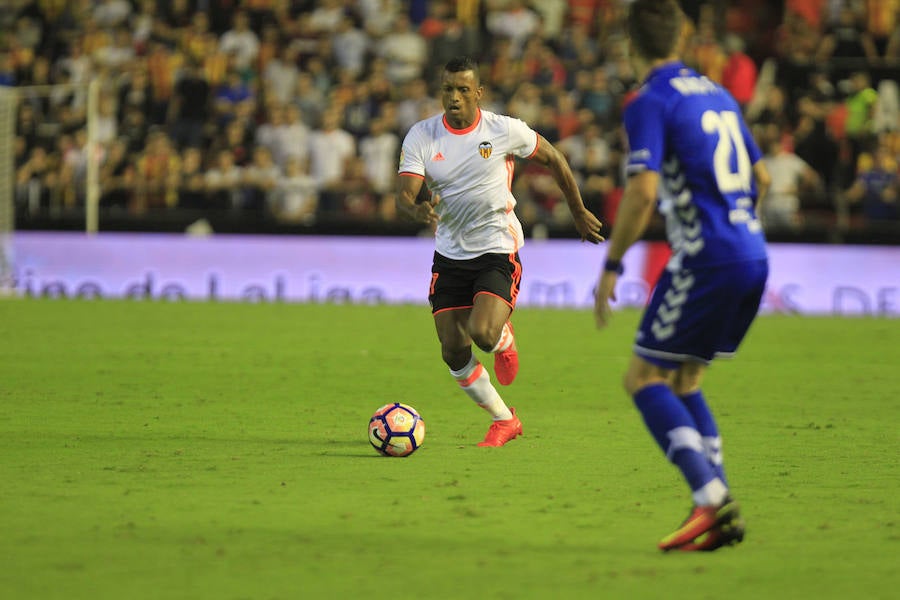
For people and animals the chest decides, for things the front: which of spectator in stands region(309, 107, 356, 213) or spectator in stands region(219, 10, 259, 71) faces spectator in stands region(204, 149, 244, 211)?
spectator in stands region(219, 10, 259, 71)

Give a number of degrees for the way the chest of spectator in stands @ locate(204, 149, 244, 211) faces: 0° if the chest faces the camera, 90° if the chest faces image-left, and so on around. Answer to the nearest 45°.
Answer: approximately 0°

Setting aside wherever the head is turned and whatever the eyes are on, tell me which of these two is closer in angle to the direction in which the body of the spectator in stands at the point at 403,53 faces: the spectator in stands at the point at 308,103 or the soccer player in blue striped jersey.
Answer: the soccer player in blue striped jersey

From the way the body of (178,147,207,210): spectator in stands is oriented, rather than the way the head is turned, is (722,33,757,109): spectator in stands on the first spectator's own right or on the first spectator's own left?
on the first spectator's own left

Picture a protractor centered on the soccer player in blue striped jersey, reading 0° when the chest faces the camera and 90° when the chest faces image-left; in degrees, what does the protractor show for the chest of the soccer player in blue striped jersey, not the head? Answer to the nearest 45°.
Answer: approximately 135°

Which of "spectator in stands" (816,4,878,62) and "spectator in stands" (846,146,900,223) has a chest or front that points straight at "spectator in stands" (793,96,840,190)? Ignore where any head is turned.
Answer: "spectator in stands" (816,4,878,62)

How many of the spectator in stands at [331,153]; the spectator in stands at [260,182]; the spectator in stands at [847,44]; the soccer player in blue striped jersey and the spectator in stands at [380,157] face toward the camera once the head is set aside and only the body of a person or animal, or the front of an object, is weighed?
4

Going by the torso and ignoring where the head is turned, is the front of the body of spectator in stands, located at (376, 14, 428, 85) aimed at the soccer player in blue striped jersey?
yes

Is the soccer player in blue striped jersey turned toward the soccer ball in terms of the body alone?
yes

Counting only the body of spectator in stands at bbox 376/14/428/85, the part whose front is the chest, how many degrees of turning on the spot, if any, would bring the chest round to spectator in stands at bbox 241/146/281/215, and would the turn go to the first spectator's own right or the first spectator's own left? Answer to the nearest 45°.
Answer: approximately 45° to the first spectator's own right

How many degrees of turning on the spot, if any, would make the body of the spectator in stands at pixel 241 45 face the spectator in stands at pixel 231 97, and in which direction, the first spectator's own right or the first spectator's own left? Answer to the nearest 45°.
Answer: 0° — they already face them
